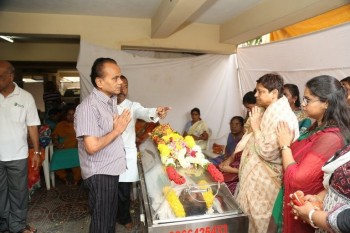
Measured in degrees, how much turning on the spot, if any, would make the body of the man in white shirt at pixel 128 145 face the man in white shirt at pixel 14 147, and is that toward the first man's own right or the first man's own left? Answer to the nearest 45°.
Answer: approximately 135° to the first man's own right

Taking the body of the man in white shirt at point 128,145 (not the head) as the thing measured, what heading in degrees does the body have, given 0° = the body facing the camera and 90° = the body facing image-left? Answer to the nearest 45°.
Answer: approximately 315°

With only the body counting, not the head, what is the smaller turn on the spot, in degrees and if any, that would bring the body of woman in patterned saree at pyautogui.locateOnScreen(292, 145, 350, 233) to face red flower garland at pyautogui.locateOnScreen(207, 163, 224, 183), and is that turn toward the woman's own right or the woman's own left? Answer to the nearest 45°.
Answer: approximately 45° to the woman's own right

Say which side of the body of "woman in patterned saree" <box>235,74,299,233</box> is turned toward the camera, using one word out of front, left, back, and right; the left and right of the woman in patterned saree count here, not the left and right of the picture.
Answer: left

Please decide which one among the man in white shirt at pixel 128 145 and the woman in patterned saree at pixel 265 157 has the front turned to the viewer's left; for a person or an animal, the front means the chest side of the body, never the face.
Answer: the woman in patterned saree

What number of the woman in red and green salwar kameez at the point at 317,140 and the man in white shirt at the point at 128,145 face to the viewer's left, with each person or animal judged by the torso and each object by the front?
1

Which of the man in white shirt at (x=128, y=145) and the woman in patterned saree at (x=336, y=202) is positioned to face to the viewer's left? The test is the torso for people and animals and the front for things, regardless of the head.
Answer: the woman in patterned saree

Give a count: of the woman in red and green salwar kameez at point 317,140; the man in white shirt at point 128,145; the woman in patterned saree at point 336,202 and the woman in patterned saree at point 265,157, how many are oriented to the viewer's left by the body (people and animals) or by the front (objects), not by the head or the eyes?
3

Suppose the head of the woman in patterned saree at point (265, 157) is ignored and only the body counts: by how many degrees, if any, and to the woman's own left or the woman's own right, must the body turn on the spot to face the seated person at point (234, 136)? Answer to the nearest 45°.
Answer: approximately 90° to the woman's own right

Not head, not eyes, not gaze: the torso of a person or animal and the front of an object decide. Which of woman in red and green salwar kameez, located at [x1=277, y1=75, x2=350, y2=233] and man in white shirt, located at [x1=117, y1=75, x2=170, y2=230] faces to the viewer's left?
the woman in red and green salwar kameez

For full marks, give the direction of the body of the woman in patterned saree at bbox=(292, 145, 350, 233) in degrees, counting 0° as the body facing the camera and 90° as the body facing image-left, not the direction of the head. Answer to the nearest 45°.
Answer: approximately 90°

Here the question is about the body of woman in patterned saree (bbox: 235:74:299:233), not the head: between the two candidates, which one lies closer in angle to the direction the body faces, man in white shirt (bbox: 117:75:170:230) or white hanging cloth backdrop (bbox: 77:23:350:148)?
the man in white shirt

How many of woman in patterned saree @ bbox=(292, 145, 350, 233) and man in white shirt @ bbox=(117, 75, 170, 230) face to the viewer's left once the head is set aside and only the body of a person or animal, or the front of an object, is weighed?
1

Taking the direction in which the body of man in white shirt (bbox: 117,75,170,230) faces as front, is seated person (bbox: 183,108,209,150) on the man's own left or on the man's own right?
on the man's own left
